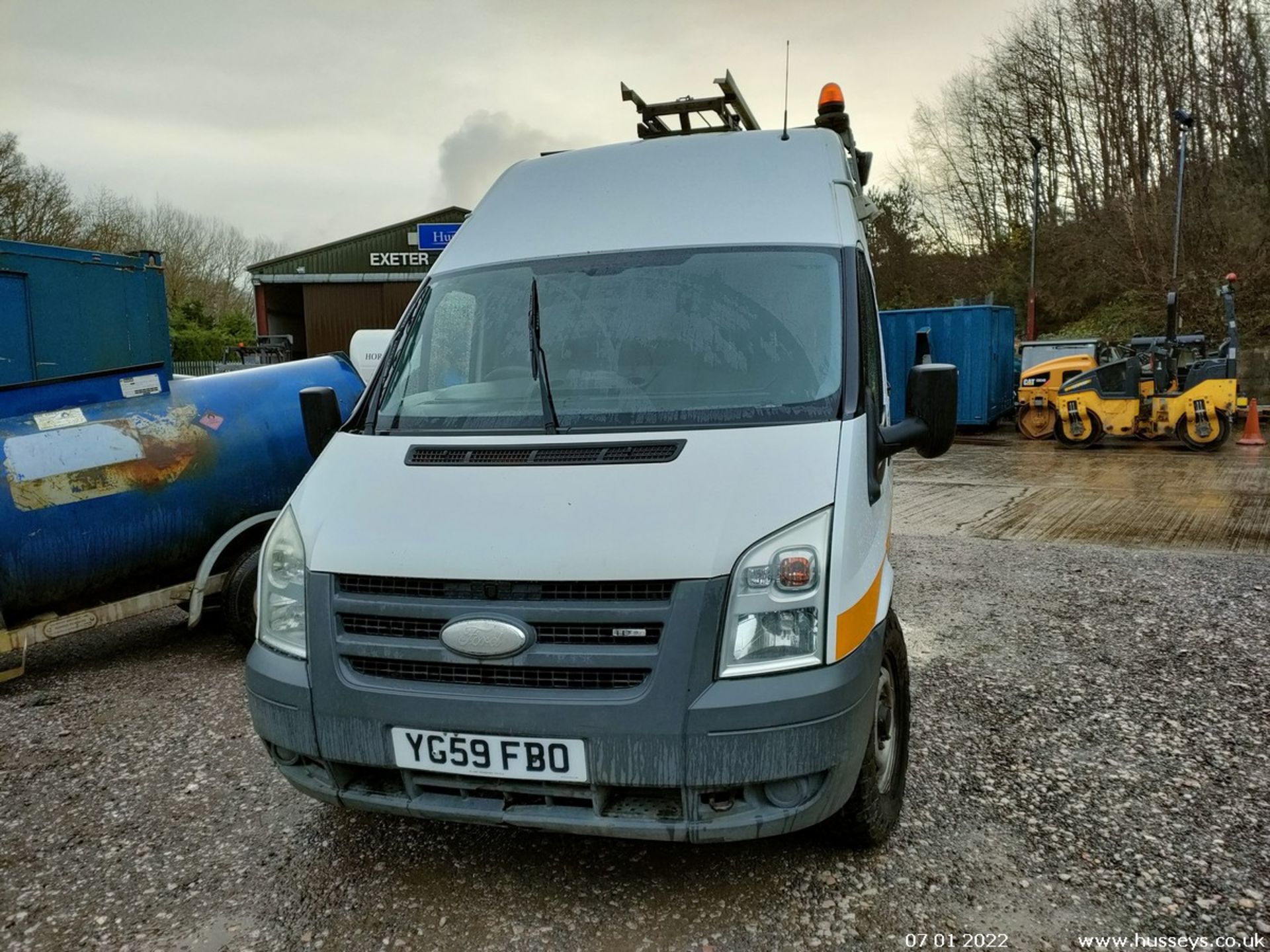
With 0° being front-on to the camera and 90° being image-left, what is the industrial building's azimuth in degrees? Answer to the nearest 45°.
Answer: approximately 0°
